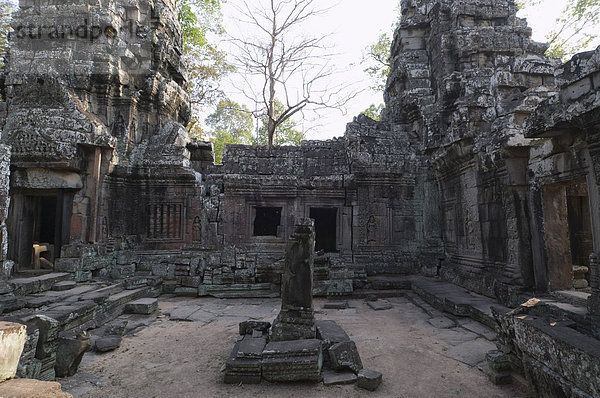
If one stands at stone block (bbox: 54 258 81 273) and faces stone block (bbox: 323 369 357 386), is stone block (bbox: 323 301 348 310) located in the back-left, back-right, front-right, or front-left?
front-left

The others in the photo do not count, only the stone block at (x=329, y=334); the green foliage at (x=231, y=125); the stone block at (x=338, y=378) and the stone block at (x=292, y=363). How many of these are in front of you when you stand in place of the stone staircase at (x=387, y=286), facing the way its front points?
3

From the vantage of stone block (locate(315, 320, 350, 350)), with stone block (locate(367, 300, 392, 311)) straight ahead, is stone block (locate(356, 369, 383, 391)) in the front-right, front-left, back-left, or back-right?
back-right

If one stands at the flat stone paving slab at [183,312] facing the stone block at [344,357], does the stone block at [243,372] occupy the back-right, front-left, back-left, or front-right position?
front-right

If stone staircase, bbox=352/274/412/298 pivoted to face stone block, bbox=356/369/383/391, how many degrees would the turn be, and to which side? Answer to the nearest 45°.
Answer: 0° — it already faces it

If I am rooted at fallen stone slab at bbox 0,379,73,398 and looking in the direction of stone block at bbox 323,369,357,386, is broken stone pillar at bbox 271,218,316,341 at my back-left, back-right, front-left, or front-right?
front-left

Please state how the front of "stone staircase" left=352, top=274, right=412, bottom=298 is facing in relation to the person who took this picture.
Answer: facing the viewer

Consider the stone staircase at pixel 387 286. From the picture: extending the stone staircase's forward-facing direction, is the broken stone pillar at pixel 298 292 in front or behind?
in front

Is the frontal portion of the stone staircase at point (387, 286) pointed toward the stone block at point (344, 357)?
yes

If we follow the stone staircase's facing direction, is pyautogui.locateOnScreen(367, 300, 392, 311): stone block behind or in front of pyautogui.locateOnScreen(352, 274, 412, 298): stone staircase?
in front

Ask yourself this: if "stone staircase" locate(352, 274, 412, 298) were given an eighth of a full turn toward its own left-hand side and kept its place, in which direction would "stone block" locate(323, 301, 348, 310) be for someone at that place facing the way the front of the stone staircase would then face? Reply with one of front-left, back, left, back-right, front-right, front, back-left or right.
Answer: right

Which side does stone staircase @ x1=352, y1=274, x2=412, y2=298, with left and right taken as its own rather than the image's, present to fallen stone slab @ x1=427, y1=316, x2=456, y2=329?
front

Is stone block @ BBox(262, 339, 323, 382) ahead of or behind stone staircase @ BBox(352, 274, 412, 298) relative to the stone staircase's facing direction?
ahead

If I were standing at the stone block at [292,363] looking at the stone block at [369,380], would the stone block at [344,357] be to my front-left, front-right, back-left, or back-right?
front-left
